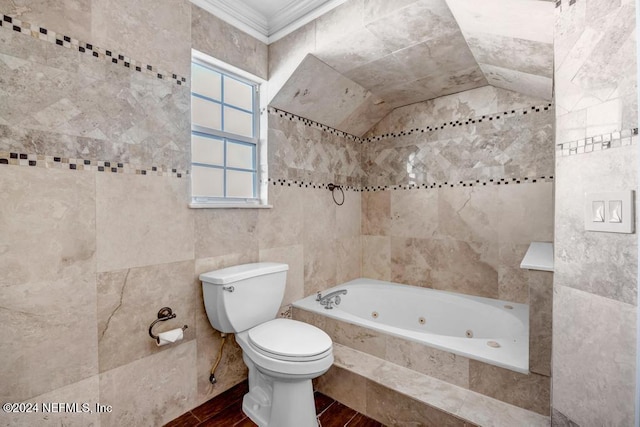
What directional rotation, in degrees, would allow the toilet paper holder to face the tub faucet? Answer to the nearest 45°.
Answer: approximately 45° to its left

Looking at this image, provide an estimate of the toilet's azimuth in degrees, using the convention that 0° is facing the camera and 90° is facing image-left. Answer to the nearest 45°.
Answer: approximately 315°

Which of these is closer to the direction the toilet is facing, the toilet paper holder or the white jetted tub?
the white jetted tub

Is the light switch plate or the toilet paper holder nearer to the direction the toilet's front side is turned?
the light switch plate

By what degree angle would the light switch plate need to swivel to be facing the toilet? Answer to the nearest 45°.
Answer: approximately 45° to its right
